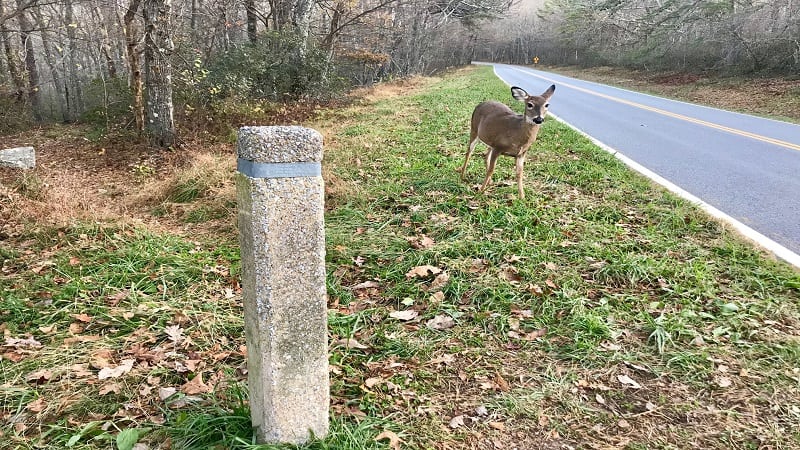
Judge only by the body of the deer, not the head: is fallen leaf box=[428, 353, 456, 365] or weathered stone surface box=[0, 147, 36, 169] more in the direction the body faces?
the fallen leaf

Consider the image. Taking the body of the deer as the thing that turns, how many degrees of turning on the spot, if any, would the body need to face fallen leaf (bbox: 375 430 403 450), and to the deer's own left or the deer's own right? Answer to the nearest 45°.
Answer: approximately 45° to the deer's own right

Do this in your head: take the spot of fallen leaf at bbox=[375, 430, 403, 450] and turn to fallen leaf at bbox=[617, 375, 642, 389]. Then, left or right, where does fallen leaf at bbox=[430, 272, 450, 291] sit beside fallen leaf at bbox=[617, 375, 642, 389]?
left

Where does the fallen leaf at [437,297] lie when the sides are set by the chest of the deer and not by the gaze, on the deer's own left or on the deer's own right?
on the deer's own right

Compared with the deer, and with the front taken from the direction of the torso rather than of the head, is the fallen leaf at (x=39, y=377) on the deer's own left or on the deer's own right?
on the deer's own right

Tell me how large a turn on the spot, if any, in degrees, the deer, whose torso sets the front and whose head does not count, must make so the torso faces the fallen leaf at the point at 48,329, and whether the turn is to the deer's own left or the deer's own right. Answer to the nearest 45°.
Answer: approximately 90° to the deer's own right

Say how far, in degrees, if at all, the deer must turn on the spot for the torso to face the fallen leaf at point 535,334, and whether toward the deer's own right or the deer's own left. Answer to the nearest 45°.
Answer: approximately 45° to the deer's own right

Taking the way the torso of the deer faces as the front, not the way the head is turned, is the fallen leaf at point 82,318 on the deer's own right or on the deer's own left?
on the deer's own right

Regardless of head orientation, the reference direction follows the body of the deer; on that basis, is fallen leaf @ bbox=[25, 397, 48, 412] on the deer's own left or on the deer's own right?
on the deer's own right

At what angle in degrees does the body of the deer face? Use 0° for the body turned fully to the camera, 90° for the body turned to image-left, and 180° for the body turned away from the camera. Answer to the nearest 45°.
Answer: approximately 315°

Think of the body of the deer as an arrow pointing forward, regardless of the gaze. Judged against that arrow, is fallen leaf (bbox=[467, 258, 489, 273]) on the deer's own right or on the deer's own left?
on the deer's own right
